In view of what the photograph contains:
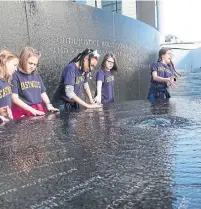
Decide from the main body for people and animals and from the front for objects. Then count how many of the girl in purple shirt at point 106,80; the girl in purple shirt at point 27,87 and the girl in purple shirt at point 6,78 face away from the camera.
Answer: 0

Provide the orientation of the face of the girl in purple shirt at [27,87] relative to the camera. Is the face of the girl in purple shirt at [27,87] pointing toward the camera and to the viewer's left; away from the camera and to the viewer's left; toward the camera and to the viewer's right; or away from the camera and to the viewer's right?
toward the camera and to the viewer's right

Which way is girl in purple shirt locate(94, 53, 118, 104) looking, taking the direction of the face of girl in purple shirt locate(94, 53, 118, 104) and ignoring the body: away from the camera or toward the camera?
toward the camera

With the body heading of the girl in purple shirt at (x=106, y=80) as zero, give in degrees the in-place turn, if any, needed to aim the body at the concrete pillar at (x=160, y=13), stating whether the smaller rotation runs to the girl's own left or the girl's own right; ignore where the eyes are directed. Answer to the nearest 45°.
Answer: approximately 135° to the girl's own left

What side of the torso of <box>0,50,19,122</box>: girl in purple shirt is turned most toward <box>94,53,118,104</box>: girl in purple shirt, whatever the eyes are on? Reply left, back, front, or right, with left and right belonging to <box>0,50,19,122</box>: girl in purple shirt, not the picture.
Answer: left

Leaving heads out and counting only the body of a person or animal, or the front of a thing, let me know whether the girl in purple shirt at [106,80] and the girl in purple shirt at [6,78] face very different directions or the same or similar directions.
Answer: same or similar directions

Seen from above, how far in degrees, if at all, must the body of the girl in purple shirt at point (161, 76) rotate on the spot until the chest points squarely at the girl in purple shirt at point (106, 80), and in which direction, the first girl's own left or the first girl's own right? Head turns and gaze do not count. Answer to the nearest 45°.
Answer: approximately 90° to the first girl's own right

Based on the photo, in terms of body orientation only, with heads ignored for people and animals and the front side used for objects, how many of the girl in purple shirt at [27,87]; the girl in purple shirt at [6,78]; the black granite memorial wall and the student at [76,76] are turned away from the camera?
0

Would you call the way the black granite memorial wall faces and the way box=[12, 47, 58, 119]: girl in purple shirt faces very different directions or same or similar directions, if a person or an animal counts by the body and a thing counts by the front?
same or similar directions

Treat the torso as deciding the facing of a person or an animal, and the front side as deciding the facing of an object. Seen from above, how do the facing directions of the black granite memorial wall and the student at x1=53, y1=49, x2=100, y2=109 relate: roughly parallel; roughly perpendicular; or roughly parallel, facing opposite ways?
roughly parallel

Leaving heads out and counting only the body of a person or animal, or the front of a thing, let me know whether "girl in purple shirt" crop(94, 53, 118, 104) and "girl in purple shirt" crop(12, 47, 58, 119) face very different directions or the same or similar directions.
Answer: same or similar directions

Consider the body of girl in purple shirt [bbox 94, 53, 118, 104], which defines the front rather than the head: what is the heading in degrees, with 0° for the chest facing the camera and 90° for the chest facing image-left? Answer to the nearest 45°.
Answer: approximately 315°

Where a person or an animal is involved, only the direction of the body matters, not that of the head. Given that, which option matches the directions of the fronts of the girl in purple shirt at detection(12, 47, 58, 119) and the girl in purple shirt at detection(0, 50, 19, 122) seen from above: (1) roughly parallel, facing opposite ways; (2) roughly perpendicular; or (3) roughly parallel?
roughly parallel

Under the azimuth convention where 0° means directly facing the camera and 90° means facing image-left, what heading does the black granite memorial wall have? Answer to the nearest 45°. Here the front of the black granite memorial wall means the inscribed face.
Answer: approximately 315°

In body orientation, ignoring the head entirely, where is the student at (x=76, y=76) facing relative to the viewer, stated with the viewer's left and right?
facing the viewer and to the right of the viewer

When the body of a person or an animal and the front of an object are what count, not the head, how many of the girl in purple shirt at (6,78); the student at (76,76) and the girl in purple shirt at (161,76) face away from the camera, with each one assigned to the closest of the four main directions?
0
